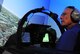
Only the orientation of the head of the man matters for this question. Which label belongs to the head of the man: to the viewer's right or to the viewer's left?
to the viewer's left

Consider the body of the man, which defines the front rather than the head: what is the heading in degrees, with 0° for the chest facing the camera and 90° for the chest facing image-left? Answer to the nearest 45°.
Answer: approximately 90°
